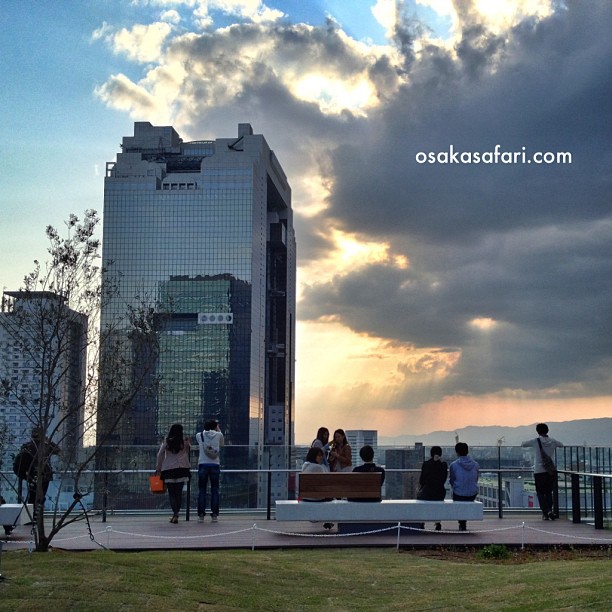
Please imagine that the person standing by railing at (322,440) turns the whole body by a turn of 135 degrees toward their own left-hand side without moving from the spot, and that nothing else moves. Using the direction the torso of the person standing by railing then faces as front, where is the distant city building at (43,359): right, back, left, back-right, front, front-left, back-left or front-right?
front

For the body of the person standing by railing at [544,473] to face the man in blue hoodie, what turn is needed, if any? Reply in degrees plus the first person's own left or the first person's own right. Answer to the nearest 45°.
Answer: approximately 135° to the first person's own left

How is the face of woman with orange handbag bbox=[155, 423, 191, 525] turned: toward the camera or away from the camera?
away from the camera

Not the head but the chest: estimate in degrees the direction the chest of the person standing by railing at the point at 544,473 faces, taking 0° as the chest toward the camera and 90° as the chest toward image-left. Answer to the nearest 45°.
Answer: approximately 180°

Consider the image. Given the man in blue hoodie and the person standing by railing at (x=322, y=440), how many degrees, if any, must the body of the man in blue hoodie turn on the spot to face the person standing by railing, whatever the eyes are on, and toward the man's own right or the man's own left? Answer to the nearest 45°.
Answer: approximately 90° to the man's own left

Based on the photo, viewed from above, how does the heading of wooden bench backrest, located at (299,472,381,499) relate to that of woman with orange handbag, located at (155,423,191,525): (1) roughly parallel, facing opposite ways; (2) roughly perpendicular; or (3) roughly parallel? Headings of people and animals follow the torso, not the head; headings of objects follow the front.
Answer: roughly parallel

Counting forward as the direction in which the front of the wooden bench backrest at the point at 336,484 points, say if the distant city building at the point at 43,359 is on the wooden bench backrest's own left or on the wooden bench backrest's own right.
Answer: on the wooden bench backrest's own left

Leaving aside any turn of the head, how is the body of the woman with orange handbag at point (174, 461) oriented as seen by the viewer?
away from the camera

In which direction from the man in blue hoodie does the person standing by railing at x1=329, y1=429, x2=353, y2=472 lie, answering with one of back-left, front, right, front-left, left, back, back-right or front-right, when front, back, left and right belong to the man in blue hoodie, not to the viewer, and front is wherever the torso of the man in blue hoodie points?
left

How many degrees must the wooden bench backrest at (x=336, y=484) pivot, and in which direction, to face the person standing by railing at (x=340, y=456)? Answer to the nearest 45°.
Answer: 0° — it already faces them

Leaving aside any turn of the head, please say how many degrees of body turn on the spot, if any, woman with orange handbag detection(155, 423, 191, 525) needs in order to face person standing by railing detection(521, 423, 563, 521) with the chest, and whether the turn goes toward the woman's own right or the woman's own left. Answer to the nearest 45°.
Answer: approximately 90° to the woman's own right

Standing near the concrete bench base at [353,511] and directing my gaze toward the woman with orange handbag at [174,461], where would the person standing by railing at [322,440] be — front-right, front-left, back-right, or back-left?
front-right
